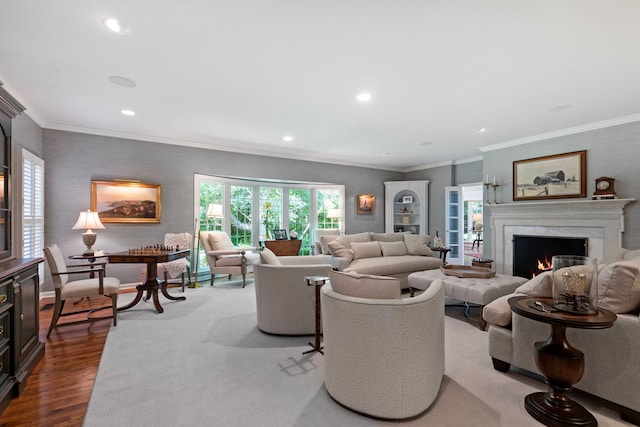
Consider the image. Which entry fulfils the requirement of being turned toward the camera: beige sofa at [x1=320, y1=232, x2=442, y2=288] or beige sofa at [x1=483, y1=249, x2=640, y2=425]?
beige sofa at [x1=320, y1=232, x2=442, y2=288]

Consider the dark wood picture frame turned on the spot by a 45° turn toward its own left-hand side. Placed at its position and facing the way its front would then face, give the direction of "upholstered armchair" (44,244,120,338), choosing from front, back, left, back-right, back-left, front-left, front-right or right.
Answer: right

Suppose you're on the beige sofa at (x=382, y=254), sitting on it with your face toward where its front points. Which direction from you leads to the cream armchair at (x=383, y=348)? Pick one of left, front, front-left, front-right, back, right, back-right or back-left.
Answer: front

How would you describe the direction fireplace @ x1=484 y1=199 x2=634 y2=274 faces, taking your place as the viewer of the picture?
facing the viewer and to the left of the viewer

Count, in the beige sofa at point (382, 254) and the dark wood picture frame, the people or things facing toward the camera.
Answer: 2

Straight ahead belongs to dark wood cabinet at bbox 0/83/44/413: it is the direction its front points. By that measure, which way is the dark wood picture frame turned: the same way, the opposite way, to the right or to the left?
to the right

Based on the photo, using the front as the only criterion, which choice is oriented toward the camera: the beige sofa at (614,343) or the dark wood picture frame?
the dark wood picture frame

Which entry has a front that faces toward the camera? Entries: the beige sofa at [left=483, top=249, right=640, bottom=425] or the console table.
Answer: the console table

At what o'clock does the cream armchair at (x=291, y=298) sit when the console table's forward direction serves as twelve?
The cream armchair is roughly at 12 o'clock from the console table.

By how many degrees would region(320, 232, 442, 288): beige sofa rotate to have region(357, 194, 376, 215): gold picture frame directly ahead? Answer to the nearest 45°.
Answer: approximately 180°

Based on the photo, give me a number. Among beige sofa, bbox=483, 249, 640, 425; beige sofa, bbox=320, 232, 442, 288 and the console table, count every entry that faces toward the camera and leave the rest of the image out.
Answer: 2

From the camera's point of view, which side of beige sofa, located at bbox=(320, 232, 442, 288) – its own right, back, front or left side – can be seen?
front

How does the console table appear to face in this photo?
toward the camera

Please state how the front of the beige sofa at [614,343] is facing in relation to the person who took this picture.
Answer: facing away from the viewer and to the left of the viewer

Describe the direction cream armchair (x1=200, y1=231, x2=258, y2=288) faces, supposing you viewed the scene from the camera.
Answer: facing the viewer and to the right of the viewer

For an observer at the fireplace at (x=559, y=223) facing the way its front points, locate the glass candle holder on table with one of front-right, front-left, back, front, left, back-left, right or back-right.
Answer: front-left
